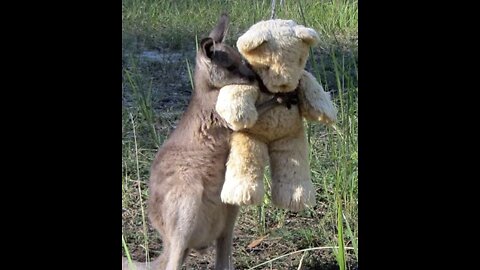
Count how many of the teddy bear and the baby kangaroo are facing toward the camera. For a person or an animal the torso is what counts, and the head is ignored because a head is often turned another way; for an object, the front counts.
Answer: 1

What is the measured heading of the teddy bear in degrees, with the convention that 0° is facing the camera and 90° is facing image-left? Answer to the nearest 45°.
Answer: approximately 0°

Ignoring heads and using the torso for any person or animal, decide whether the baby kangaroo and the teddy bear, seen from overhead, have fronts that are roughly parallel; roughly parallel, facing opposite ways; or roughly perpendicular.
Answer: roughly perpendicular

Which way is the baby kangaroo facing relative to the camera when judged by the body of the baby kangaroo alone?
to the viewer's right
